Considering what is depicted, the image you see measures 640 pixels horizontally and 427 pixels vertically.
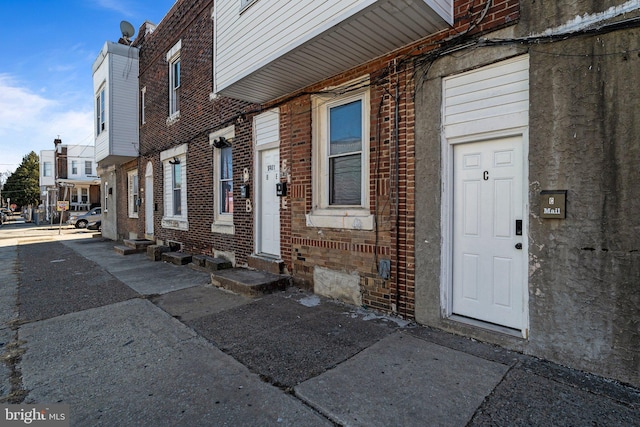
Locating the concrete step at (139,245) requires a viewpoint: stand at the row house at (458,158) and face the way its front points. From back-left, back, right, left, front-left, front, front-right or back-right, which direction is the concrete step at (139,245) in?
right

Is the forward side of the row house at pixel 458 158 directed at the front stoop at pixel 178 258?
no

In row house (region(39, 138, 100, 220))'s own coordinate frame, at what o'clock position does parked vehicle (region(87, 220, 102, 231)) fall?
The parked vehicle is roughly at 12 o'clock from the row house.

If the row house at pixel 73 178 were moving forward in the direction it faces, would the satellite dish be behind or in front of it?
in front

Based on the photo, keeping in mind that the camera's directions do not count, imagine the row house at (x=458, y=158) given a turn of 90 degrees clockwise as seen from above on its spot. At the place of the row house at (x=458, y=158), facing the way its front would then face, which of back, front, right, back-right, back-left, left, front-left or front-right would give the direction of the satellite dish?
front

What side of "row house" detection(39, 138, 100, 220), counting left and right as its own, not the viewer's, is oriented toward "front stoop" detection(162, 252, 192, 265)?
front

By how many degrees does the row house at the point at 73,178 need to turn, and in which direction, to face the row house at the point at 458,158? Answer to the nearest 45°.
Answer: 0° — it already faces it

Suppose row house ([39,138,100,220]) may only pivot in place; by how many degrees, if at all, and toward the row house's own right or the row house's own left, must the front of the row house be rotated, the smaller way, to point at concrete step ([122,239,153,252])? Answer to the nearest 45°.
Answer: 0° — it already faces it

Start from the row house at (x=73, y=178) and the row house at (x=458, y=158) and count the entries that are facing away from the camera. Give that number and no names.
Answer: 0

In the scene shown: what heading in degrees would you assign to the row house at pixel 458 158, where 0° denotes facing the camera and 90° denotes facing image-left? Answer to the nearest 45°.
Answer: approximately 45°

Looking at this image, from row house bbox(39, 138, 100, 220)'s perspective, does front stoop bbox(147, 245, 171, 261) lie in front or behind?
in front

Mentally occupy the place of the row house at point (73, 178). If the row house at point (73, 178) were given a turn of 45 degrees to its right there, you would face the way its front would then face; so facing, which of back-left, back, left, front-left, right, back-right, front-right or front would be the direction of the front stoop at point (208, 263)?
front-left

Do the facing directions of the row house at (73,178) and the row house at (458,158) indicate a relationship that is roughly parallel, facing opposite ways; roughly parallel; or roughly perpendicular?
roughly perpendicular

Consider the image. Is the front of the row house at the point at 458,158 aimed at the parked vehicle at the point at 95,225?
no

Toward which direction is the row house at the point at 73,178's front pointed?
toward the camera
